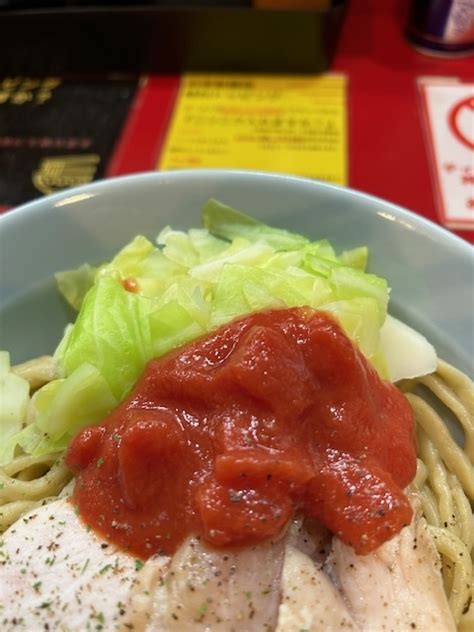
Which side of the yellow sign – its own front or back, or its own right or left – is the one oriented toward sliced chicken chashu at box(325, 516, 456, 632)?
front

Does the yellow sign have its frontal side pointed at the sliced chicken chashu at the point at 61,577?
yes

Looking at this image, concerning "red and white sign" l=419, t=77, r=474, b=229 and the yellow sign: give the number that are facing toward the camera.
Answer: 2

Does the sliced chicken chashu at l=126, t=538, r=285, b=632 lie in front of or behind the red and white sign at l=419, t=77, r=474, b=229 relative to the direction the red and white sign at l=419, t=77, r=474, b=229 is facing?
in front

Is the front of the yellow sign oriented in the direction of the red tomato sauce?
yes

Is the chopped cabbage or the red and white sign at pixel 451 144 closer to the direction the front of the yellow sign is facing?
the chopped cabbage

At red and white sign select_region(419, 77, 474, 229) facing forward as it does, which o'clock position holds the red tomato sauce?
The red tomato sauce is roughly at 12 o'clock from the red and white sign.

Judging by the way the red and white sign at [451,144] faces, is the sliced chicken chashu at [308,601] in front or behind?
in front

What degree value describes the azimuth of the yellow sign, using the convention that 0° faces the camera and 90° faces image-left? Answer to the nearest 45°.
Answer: approximately 0°

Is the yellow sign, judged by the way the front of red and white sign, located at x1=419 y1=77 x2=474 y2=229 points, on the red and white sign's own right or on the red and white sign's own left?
on the red and white sign's own right

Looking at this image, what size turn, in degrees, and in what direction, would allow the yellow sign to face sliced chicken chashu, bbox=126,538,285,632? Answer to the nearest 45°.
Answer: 0° — it already faces it
